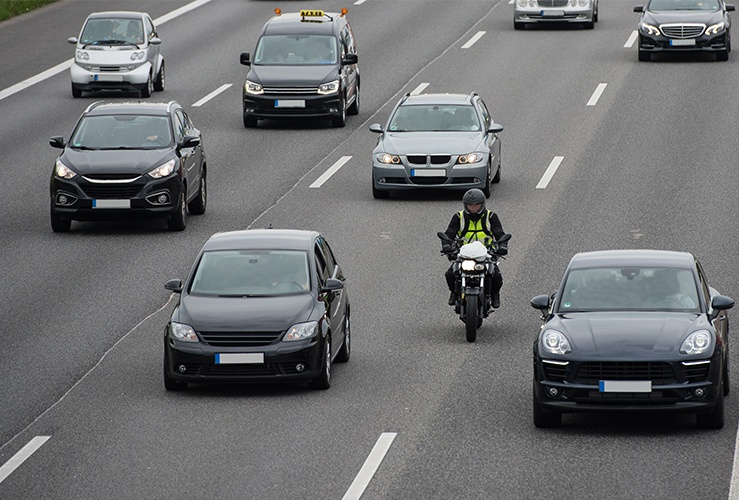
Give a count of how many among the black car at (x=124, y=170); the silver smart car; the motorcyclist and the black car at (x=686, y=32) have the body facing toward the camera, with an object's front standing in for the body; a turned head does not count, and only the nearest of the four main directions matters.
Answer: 4

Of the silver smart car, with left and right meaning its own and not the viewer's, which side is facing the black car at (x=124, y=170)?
front

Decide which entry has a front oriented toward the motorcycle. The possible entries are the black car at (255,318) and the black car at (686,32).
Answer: the black car at (686,32)

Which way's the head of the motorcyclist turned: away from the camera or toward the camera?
toward the camera

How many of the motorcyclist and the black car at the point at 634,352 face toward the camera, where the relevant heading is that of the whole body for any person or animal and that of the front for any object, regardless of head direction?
2

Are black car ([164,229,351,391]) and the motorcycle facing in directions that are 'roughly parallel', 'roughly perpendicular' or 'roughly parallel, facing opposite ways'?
roughly parallel

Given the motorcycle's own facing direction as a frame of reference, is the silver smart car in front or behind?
behind

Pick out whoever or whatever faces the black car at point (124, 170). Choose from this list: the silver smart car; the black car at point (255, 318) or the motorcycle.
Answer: the silver smart car

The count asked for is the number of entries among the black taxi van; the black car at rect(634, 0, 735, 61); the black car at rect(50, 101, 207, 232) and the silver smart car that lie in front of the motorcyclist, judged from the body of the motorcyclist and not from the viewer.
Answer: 0

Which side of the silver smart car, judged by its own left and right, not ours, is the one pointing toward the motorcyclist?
front

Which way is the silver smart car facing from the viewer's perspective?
toward the camera

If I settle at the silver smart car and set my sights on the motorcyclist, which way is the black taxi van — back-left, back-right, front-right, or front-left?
front-left

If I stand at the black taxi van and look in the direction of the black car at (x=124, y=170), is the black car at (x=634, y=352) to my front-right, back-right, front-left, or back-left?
front-left

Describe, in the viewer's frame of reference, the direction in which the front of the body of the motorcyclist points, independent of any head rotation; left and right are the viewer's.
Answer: facing the viewer

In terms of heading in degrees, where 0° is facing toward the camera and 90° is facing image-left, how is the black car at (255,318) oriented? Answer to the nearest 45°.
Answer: approximately 0°

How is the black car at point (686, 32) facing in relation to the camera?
toward the camera

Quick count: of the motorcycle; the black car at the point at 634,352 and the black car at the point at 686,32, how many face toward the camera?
3

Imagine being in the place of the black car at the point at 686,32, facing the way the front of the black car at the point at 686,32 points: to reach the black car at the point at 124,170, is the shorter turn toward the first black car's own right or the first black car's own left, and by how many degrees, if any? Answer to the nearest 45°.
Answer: approximately 45° to the first black car's own right

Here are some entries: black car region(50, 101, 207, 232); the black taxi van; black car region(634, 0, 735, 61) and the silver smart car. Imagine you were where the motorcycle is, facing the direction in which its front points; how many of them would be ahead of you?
0

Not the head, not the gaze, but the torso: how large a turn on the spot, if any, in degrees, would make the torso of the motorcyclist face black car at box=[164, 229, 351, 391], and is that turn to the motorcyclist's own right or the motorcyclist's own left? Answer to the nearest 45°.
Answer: approximately 45° to the motorcyclist's own right

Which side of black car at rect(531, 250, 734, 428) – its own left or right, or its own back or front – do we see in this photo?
front
